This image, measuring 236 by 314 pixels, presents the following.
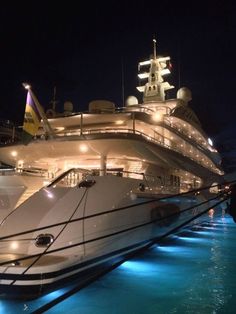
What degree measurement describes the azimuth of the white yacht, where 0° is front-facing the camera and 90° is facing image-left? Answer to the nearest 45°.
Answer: approximately 225°
